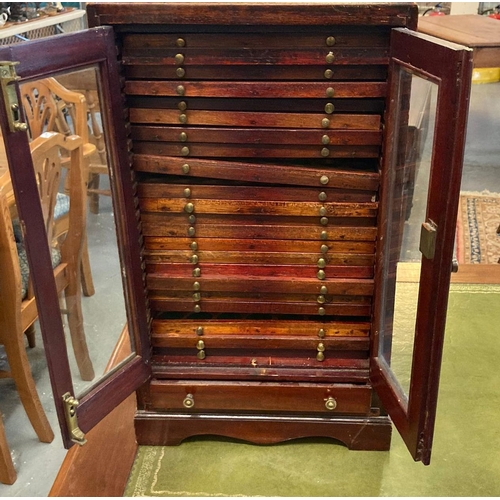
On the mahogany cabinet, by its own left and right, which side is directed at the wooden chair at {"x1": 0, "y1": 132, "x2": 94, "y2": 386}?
right

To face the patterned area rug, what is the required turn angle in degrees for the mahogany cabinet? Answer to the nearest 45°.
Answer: approximately 135° to its left

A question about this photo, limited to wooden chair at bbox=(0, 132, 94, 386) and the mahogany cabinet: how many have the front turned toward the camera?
1

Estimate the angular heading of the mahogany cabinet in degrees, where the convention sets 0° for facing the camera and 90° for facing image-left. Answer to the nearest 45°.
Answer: approximately 0°

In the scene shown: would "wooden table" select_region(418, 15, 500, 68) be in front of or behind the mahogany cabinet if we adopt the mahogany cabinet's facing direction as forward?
behind

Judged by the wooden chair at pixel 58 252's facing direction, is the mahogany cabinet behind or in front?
behind
